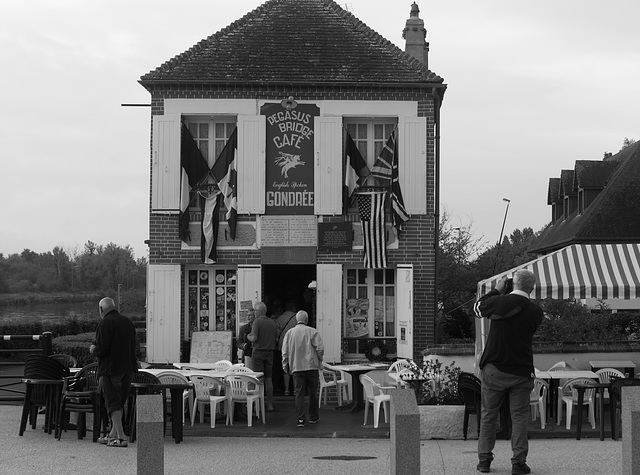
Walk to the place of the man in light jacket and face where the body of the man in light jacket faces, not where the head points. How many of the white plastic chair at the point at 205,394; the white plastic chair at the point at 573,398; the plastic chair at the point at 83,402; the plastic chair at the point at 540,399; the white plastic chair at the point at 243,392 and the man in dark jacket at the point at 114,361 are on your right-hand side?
2

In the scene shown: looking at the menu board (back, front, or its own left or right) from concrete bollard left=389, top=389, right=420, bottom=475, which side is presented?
front

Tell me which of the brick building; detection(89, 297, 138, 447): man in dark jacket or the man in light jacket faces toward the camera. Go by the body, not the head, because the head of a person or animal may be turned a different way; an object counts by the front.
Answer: the brick building

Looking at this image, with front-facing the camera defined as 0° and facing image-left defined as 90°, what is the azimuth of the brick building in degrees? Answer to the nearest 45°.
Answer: approximately 0°

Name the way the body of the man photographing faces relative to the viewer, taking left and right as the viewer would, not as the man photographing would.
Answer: facing away from the viewer and to the left of the viewer

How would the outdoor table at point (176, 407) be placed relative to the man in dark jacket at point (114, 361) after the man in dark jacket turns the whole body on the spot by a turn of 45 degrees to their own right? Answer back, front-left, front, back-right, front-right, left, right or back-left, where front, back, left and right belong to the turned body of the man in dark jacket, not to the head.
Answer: front-right

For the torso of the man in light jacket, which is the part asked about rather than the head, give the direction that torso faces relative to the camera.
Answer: away from the camera

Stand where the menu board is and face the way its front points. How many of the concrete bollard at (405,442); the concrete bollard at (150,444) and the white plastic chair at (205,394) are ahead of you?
3

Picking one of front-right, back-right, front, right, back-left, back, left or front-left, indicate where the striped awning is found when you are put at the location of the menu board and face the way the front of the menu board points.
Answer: front-left

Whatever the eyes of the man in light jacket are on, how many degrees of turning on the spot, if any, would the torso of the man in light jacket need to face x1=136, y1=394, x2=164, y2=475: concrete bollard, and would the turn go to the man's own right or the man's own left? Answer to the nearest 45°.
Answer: approximately 180°

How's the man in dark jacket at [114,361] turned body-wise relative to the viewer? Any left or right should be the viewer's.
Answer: facing away from the viewer and to the left of the viewer

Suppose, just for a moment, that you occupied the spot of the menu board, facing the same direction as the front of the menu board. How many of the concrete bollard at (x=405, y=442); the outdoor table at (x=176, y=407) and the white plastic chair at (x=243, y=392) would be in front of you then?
3
